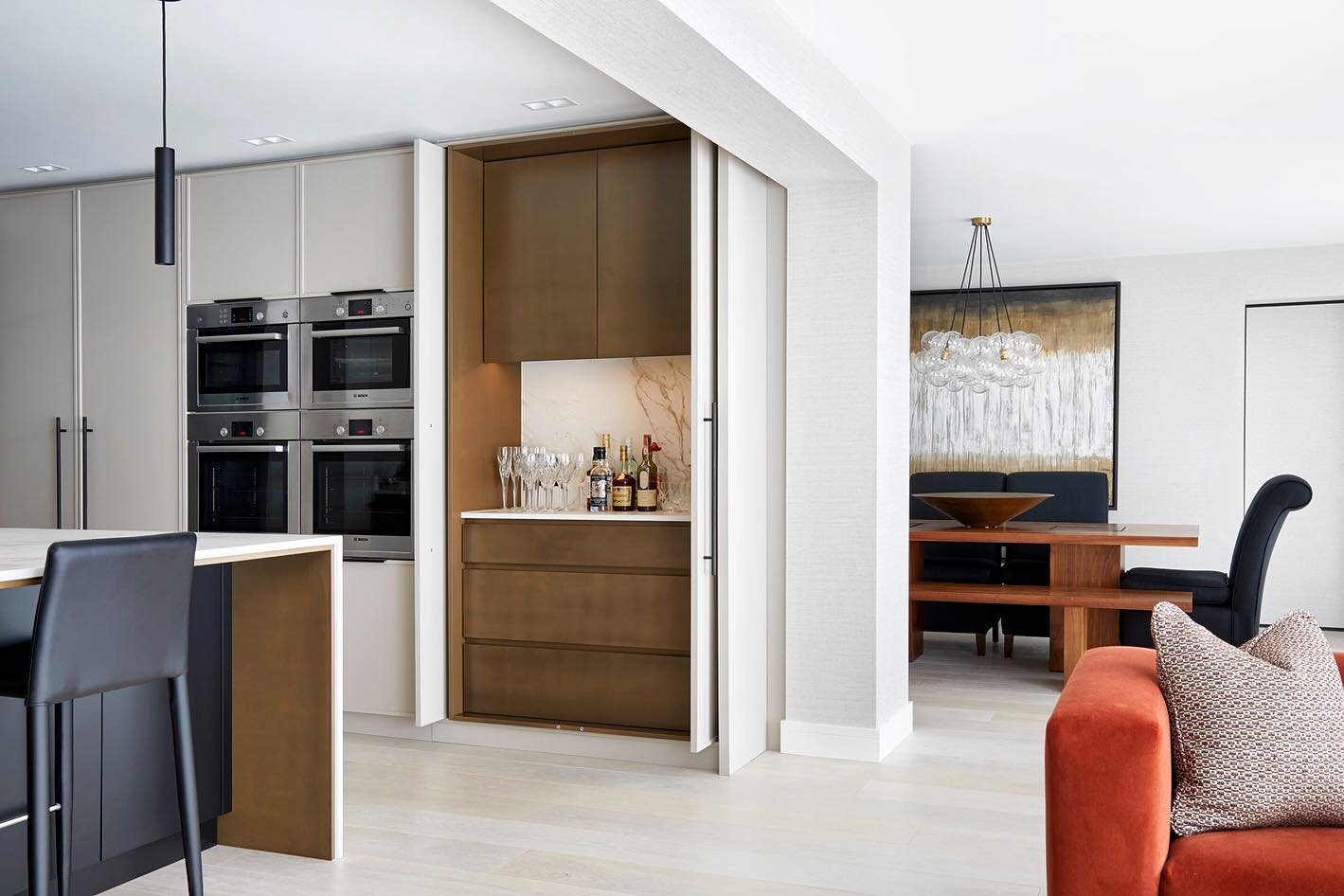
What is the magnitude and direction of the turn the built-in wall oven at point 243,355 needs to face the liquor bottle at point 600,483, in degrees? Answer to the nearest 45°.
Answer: approximately 90° to its left

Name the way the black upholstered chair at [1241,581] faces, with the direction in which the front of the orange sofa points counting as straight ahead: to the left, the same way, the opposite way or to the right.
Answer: to the right

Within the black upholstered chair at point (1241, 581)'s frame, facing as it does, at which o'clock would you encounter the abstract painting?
The abstract painting is roughly at 2 o'clock from the black upholstered chair.

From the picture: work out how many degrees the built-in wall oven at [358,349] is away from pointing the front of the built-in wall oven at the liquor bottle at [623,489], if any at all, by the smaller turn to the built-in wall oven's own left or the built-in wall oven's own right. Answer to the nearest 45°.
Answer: approximately 135° to the built-in wall oven's own left

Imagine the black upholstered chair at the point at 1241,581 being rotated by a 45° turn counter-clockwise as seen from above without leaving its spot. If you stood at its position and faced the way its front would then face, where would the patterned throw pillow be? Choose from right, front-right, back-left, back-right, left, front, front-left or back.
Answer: front-left

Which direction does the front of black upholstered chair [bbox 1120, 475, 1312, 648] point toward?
to the viewer's left

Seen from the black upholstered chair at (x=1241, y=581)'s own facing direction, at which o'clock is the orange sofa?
The orange sofa is roughly at 9 o'clock from the black upholstered chair.

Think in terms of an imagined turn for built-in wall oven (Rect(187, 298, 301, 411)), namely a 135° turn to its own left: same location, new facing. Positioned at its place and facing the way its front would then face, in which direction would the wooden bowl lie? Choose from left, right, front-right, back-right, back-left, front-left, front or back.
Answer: front

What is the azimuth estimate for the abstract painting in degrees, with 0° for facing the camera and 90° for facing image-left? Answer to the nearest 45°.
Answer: approximately 0°

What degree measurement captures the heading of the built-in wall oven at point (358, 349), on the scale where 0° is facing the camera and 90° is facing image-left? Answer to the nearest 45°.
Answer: approximately 45°

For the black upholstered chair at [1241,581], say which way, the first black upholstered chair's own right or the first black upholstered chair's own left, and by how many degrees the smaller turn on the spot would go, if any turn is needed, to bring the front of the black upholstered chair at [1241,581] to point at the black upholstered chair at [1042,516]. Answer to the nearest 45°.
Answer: approximately 45° to the first black upholstered chair's own right
